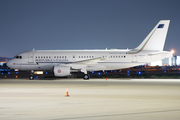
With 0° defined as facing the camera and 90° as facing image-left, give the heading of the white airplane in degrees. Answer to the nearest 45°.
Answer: approximately 90°
